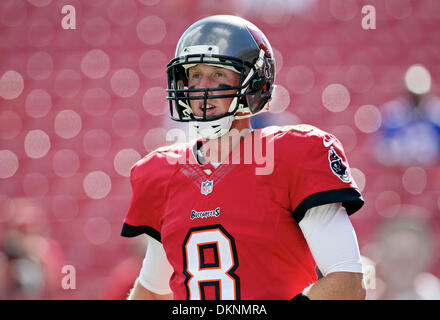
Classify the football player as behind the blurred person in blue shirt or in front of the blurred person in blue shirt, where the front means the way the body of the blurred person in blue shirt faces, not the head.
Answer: in front

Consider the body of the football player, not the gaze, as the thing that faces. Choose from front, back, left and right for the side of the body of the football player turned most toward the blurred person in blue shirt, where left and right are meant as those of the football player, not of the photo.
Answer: back

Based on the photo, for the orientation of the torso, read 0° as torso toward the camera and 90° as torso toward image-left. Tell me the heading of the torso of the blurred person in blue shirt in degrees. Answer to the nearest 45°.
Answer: approximately 0°
